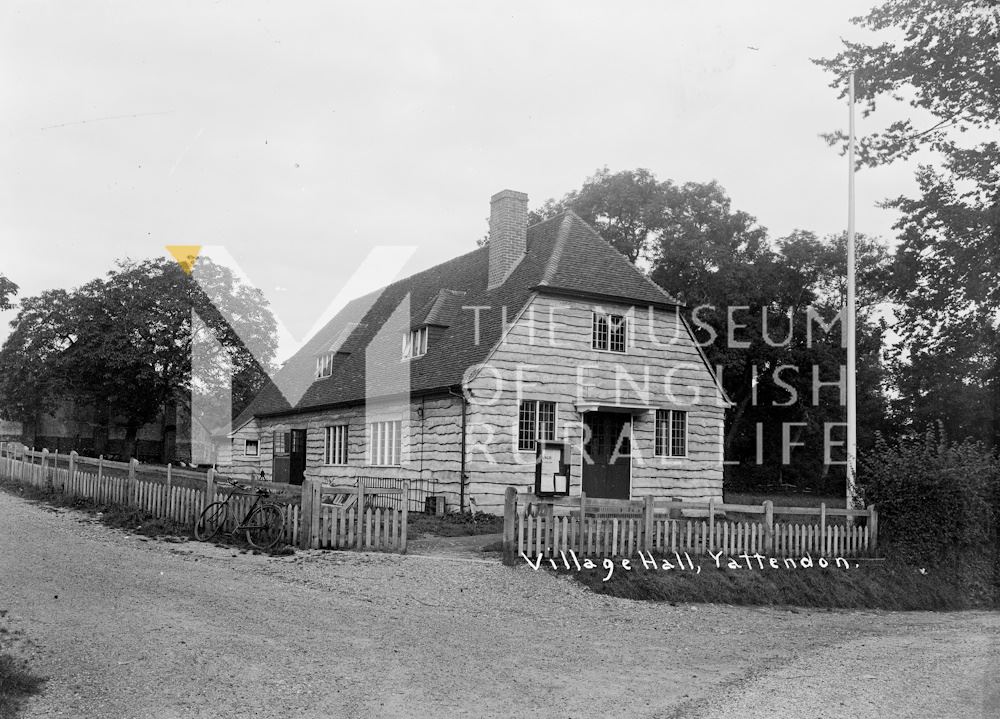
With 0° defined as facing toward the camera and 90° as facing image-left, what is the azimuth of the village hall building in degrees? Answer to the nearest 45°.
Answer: approximately 315°

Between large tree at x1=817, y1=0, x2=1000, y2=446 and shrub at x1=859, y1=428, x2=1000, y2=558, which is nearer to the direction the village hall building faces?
the shrub

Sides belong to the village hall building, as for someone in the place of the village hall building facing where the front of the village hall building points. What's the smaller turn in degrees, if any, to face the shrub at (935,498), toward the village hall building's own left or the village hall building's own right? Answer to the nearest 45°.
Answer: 0° — it already faces it

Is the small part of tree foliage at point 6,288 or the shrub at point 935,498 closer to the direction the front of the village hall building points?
the shrub

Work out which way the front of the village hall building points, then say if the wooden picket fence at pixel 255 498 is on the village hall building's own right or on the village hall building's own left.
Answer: on the village hall building's own right

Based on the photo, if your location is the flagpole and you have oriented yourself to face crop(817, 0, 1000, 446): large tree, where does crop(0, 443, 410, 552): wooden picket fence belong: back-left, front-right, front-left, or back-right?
back-left
